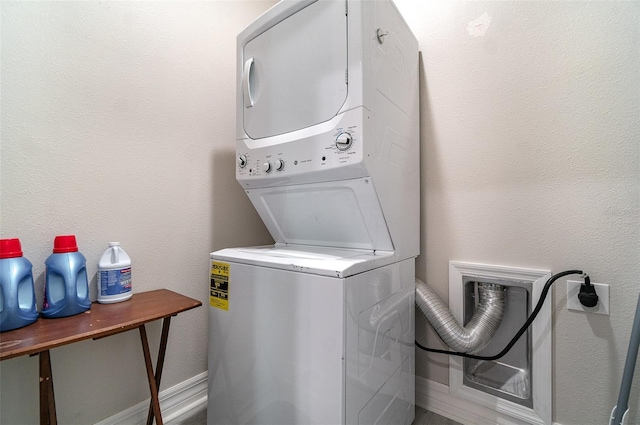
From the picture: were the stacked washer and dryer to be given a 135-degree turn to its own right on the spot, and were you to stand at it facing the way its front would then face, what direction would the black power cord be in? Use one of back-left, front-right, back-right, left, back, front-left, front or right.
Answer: right

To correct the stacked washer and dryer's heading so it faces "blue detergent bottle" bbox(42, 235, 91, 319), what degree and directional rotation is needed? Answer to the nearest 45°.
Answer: approximately 45° to its right

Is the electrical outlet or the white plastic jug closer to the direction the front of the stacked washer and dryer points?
the white plastic jug

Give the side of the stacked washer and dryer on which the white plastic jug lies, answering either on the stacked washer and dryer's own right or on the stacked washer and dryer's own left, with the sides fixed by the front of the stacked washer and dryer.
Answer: on the stacked washer and dryer's own right

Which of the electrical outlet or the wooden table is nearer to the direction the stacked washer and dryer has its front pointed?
the wooden table

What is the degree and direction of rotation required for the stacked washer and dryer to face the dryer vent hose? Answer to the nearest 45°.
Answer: approximately 135° to its left

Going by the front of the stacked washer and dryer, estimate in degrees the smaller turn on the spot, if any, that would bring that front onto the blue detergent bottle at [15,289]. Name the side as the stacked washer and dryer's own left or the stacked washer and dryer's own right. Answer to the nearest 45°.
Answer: approximately 45° to the stacked washer and dryer's own right

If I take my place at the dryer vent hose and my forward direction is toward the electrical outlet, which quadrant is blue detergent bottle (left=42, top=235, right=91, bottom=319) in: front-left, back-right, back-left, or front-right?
back-right

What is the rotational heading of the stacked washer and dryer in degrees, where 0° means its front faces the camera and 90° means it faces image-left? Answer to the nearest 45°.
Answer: approximately 45°
